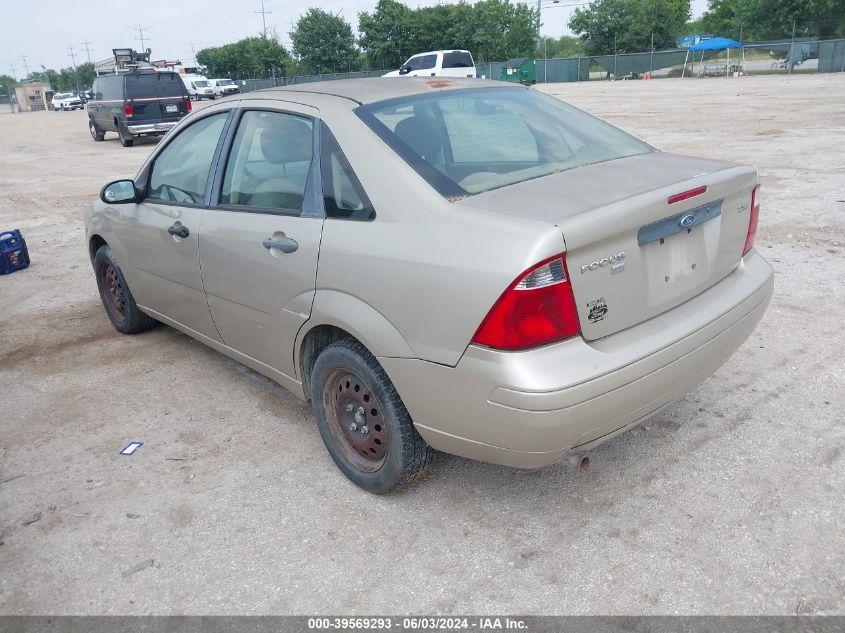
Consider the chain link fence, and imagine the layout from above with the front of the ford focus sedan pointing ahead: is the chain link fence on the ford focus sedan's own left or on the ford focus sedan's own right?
on the ford focus sedan's own right

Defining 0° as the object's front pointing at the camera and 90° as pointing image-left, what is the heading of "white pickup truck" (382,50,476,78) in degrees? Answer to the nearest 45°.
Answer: approximately 90°

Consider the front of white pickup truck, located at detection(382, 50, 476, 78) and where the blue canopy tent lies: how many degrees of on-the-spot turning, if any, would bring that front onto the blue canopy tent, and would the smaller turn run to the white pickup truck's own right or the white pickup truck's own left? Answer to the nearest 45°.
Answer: approximately 135° to the white pickup truck's own right

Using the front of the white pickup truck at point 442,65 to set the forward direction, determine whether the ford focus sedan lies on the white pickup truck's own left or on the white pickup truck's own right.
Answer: on the white pickup truck's own left

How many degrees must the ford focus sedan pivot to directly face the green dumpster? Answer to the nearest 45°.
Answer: approximately 45° to its right

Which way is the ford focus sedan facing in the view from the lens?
facing away from the viewer and to the left of the viewer

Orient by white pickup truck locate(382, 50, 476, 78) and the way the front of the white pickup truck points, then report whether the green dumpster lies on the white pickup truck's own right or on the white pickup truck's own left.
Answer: on the white pickup truck's own right

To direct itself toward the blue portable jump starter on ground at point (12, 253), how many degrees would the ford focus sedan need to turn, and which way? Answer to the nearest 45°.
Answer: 0° — it already faces it

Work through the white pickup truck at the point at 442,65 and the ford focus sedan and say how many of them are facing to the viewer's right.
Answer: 0

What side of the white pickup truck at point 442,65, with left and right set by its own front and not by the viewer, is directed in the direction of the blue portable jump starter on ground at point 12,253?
left
